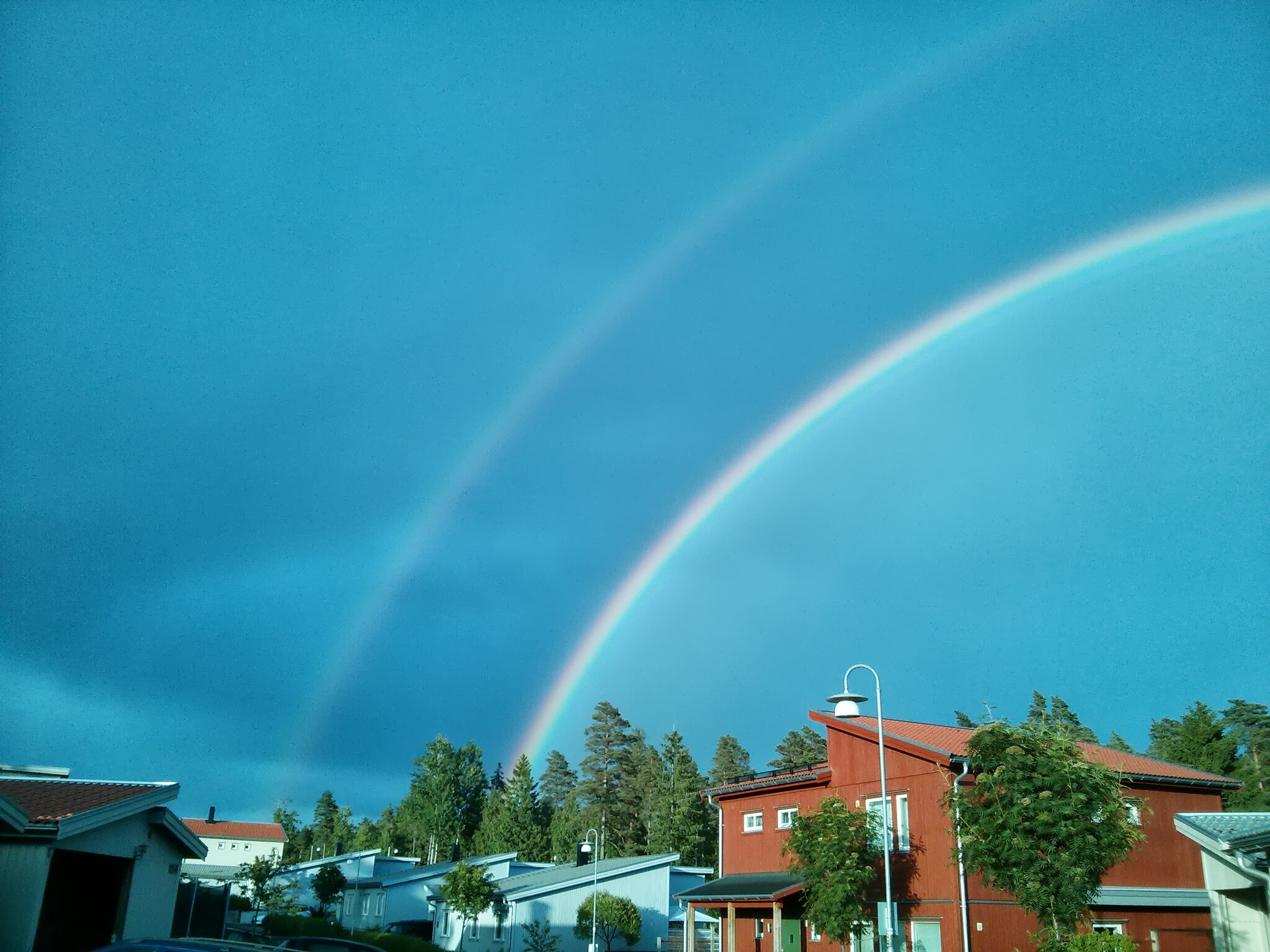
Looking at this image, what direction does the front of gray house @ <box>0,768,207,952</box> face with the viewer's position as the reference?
facing the viewer and to the right of the viewer

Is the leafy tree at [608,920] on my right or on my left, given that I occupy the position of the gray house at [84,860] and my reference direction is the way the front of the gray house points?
on my left

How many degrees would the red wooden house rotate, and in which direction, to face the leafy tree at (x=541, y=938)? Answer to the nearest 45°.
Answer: approximately 90° to its right

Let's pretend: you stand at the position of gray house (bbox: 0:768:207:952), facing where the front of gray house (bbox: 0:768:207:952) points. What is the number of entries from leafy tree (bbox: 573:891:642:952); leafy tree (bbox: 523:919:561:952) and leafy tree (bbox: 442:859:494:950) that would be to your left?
3

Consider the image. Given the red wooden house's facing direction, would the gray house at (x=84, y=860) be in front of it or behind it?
in front

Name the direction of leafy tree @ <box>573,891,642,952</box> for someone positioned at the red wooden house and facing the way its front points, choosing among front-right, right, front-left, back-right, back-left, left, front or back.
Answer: right

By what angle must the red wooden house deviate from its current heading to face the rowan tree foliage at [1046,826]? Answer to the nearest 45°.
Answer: approximately 45° to its left

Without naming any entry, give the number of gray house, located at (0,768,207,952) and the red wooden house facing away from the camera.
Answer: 0

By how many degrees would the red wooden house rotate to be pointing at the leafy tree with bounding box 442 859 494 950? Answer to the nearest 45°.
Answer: approximately 90° to its right

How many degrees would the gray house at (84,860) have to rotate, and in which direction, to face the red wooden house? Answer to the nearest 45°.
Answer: approximately 45° to its left

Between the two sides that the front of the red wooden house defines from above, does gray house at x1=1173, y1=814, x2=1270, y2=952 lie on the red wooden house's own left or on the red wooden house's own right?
on the red wooden house's own left

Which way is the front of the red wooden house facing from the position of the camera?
facing the viewer and to the left of the viewer
